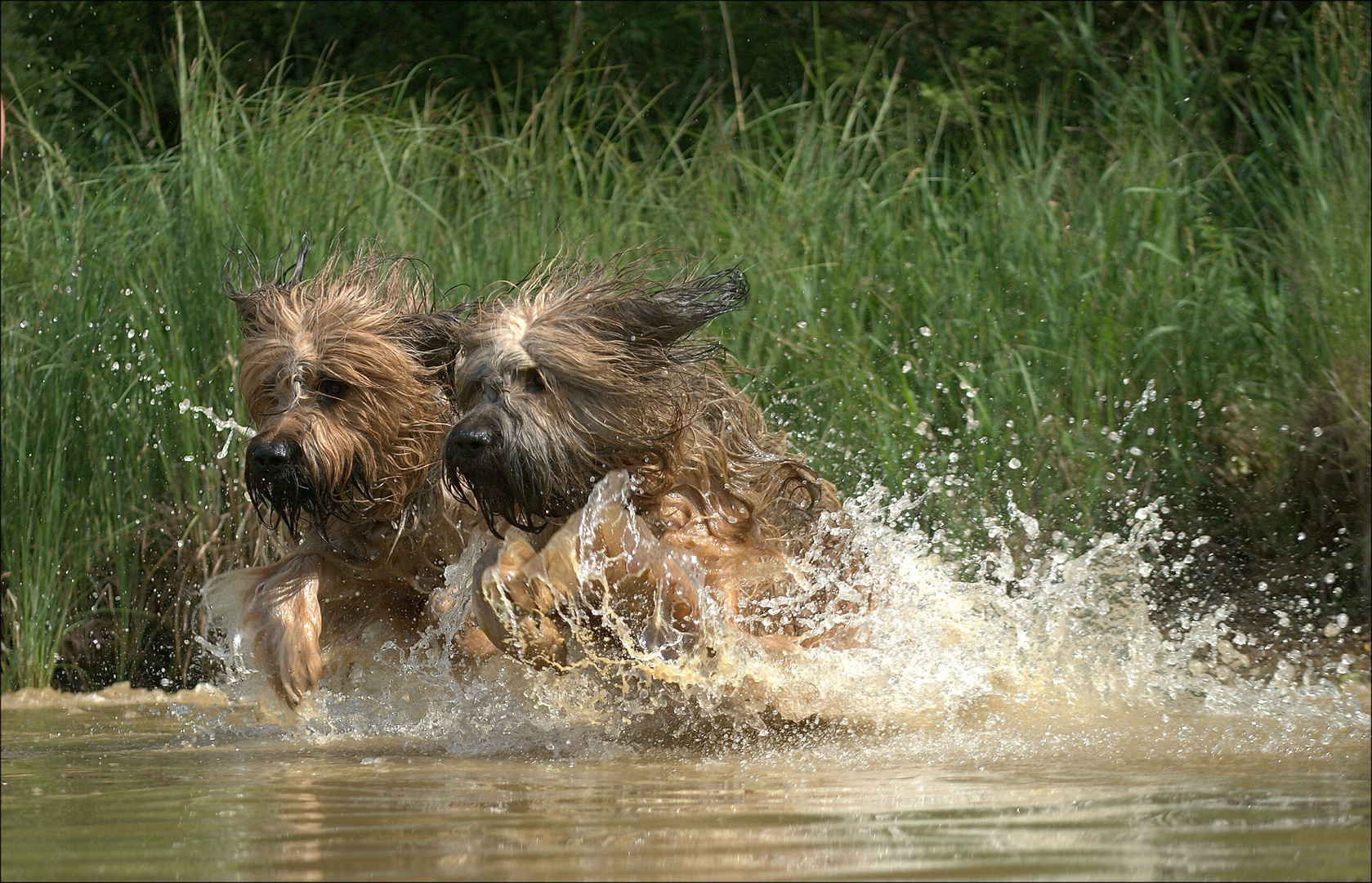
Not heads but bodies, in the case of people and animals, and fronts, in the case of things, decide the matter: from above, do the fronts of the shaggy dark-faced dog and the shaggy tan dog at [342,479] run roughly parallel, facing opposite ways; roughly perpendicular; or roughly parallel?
roughly parallel

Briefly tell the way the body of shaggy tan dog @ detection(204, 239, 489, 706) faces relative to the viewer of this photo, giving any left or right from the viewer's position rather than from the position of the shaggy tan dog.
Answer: facing the viewer and to the left of the viewer

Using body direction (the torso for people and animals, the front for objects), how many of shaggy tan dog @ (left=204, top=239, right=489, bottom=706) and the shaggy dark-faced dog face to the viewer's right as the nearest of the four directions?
0

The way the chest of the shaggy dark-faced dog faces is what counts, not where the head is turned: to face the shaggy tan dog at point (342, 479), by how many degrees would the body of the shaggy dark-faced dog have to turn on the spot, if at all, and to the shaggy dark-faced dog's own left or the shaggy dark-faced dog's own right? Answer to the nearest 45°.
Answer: approximately 45° to the shaggy dark-faced dog's own right

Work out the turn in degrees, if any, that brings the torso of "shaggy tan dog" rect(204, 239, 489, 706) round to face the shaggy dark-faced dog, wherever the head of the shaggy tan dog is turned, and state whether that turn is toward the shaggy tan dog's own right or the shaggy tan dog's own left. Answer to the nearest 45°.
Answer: approximately 90° to the shaggy tan dog's own left
